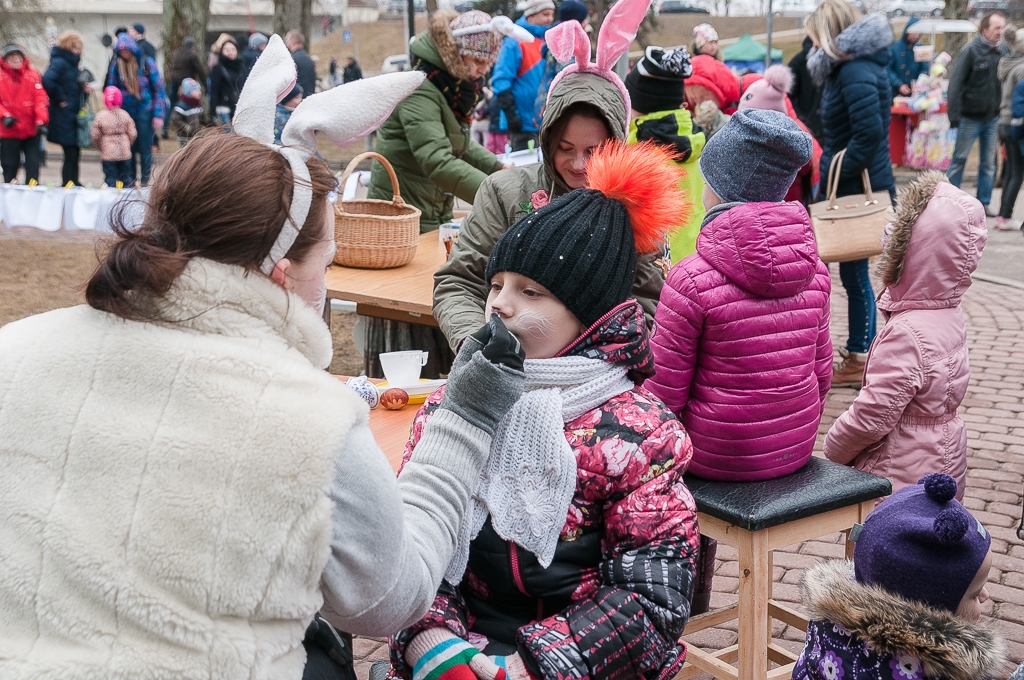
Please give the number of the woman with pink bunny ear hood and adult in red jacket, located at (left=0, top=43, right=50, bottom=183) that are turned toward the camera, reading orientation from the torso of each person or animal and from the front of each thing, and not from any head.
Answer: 2

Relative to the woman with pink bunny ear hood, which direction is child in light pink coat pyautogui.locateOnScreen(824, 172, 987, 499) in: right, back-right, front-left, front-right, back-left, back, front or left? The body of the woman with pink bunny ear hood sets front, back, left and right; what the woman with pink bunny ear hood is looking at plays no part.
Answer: left

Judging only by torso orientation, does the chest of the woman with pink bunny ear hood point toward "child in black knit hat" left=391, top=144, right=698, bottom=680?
yes

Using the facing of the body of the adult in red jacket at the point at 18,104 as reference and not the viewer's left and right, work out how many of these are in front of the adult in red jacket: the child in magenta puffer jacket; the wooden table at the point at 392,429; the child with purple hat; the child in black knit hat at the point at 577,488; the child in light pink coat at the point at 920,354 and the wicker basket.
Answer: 6

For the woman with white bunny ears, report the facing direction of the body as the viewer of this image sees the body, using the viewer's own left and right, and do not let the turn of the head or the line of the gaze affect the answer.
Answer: facing away from the viewer and to the right of the viewer

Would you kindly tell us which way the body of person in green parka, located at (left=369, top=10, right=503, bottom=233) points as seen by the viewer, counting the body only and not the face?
to the viewer's right

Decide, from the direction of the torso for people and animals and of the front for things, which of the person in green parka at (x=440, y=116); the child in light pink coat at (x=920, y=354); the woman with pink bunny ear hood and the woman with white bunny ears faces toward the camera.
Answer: the woman with pink bunny ear hood

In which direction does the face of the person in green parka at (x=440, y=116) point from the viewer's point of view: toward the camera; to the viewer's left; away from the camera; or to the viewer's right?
to the viewer's right

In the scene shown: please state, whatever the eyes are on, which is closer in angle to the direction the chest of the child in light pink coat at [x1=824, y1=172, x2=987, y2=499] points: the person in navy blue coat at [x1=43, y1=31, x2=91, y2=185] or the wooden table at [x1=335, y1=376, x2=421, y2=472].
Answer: the person in navy blue coat

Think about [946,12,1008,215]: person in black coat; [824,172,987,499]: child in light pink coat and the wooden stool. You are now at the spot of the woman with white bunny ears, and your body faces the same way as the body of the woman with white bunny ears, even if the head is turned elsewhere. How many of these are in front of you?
3

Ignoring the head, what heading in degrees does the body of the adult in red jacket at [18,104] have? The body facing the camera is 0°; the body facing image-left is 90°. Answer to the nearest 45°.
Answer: approximately 0°
